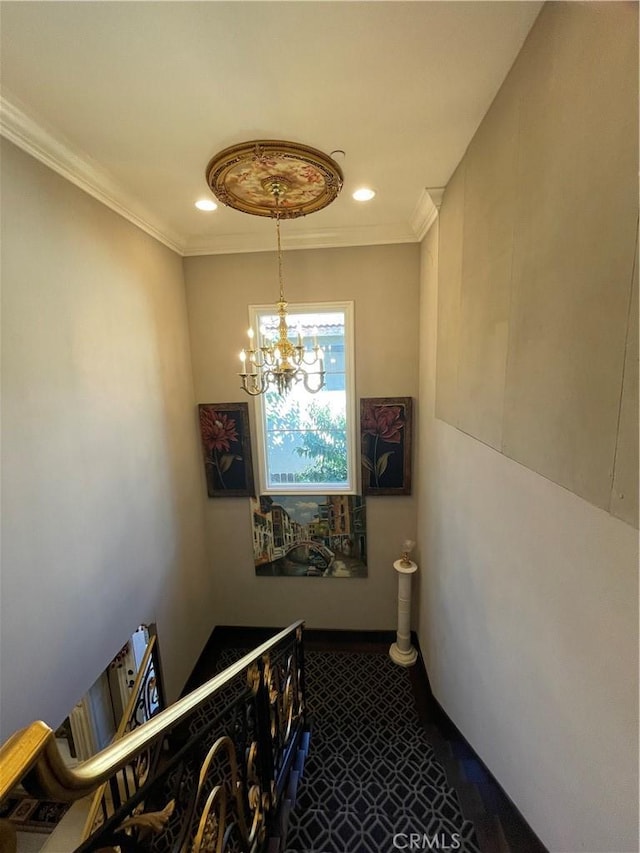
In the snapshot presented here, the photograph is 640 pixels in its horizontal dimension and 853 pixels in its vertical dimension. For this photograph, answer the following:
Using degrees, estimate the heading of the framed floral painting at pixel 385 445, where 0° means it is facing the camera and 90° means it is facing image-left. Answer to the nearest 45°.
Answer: approximately 0°

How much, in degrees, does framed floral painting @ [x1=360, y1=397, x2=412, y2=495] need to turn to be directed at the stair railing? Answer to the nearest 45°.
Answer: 0° — it already faces it

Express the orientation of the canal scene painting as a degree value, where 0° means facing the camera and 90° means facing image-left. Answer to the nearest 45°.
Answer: approximately 0°
